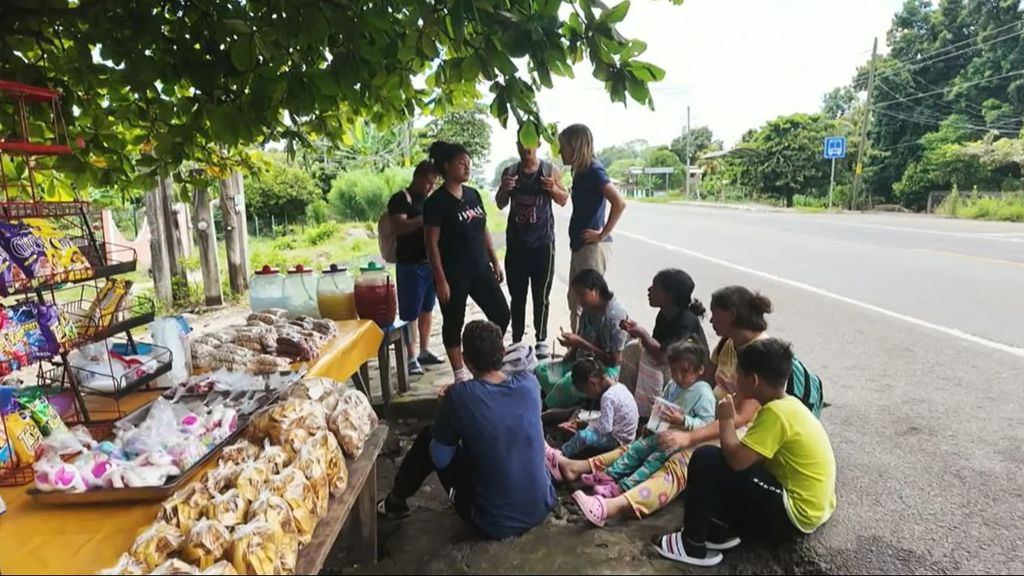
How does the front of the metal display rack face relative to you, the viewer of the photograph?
facing the viewer and to the right of the viewer

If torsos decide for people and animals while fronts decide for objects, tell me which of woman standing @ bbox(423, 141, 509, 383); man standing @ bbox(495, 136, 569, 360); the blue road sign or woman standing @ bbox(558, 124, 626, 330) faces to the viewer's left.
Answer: woman standing @ bbox(558, 124, 626, 330)

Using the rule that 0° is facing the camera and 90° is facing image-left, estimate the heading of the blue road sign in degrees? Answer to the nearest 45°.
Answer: approximately 0°

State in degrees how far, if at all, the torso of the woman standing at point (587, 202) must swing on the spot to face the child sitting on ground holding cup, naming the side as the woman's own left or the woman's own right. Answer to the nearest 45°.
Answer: approximately 90° to the woman's own left

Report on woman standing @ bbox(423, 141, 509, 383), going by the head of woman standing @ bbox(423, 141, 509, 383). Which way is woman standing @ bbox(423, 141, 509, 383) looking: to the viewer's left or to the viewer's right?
to the viewer's right

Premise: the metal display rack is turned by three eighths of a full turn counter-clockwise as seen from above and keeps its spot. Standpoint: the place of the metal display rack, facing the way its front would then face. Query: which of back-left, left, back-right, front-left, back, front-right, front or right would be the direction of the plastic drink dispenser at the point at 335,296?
front-right

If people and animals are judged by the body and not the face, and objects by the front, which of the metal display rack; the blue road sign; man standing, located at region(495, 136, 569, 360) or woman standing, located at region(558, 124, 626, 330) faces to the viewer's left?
woman standing, located at region(558, 124, 626, 330)

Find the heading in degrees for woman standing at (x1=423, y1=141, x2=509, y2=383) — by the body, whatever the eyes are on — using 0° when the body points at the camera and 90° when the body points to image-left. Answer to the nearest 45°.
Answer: approximately 315°

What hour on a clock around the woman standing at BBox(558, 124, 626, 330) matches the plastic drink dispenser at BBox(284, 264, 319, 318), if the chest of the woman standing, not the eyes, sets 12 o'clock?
The plastic drink dispenser is roughly at 11 o'clock from the woman standing.

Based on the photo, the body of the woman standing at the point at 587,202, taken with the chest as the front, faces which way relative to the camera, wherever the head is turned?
to the viewer's left

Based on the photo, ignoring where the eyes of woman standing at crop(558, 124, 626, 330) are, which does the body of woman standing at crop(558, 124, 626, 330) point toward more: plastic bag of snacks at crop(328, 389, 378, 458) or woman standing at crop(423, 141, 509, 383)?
the woman standing

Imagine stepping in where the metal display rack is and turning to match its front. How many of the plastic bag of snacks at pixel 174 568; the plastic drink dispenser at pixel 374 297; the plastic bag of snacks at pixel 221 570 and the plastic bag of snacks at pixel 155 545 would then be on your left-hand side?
1

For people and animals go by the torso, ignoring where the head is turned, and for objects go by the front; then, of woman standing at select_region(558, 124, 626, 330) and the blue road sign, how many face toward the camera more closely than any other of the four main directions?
1

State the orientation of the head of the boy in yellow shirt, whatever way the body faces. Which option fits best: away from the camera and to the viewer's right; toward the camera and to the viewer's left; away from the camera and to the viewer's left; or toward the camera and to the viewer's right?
away from the camera and to the viewer's left

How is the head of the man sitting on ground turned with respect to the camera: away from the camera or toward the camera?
away from the camera
